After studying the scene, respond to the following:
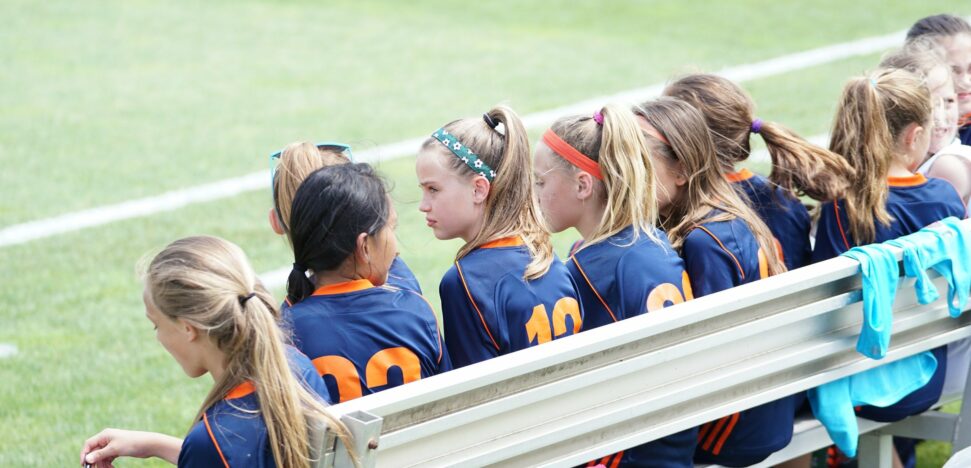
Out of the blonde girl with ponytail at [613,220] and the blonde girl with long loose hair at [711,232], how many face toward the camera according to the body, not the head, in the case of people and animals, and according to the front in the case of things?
0

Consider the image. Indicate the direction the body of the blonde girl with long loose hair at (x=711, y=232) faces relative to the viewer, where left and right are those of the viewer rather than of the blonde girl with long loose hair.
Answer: facing away from the viewer and to the left of the viewer

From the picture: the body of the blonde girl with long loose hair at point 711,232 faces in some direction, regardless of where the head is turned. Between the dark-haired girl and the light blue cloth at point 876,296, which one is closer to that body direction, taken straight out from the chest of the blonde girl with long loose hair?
the dark-haired girl

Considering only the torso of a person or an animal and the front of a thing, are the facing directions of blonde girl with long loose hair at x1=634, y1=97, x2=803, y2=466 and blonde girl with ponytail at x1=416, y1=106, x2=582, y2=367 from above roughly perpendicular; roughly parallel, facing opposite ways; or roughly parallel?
roughly parallel

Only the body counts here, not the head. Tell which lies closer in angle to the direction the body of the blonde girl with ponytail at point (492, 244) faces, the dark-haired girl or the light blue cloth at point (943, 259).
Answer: the dark-haired girl

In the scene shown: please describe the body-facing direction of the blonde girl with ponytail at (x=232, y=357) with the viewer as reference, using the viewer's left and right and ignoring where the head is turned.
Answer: facing away from the viewer and to the left of the viewer

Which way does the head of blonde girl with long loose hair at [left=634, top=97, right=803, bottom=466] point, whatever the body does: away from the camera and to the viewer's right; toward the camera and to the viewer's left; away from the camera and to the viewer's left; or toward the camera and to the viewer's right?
away from the camera and to the viewer's left

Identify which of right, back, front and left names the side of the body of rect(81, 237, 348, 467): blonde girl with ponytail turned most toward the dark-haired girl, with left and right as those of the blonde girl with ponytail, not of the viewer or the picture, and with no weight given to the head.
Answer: right

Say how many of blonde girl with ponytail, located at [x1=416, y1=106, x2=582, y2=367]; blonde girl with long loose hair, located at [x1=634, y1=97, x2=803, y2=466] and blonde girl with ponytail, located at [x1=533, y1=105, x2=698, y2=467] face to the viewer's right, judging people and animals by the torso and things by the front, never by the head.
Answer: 0

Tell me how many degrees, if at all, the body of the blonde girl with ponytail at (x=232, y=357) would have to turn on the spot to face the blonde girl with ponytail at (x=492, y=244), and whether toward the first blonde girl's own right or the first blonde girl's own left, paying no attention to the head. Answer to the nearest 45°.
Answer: approximately 90° to the first blonde girl's own right

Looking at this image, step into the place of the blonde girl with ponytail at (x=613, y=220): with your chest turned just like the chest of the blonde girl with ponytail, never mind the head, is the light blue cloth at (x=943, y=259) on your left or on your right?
on your right

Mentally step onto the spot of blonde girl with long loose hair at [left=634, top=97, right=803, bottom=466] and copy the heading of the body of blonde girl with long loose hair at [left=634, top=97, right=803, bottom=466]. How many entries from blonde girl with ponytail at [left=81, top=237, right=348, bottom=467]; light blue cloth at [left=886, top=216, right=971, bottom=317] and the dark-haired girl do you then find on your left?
2

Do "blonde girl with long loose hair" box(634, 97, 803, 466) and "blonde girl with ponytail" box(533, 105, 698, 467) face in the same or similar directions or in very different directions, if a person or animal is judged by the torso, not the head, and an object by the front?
same or similar directions

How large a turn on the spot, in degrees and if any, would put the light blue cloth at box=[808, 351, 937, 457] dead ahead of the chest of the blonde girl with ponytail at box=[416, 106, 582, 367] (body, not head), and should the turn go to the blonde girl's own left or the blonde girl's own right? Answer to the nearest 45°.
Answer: approximately 135° to the blonde girl's own right

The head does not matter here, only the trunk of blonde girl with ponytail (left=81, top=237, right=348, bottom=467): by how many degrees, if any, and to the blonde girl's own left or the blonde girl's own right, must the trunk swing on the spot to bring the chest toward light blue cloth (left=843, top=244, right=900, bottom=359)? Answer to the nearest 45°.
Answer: approximately 135° to the blonde girl's own right
